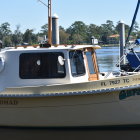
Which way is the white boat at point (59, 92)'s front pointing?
to the viewer's right
